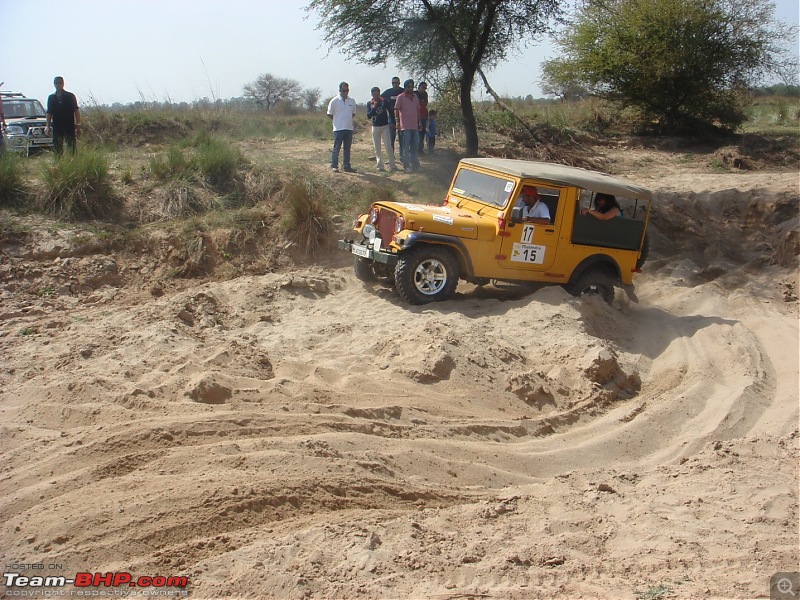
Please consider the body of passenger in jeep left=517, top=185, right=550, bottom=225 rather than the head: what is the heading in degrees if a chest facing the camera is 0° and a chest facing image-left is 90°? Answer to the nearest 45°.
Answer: approximately 45°

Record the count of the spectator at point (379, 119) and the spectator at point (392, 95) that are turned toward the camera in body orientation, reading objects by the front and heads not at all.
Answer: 2

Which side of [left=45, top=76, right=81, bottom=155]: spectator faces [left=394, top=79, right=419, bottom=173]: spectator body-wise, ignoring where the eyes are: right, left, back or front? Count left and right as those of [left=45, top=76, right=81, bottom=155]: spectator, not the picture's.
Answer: left

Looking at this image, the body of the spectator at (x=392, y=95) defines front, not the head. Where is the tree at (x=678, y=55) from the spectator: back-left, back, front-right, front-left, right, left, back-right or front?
back-left

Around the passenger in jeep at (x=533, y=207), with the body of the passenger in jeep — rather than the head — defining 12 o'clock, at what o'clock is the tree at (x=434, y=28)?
The tree is roughly at 4 o'clock from the passenger in jeep.

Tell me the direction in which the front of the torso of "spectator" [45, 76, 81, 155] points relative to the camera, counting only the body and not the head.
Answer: toward the camera

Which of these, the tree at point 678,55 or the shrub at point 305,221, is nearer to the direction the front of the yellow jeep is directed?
the shrub

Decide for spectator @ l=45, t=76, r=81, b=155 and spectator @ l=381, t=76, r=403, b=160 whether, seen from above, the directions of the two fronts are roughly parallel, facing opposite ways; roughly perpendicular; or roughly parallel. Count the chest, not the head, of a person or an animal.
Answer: roughly parallel

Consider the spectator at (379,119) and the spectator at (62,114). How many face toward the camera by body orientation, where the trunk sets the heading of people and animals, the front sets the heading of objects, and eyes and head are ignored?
2

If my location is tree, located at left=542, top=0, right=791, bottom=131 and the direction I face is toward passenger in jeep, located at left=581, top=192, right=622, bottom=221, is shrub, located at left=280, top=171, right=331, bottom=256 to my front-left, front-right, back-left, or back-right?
front-right

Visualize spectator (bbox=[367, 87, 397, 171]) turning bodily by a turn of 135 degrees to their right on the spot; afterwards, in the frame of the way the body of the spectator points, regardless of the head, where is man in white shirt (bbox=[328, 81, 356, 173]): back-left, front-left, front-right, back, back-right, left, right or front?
left

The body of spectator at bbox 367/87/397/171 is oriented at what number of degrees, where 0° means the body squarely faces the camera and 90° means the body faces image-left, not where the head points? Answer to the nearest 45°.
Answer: approximately 0°

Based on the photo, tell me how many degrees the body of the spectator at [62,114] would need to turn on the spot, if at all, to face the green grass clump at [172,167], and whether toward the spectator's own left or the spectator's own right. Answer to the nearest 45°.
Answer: approximately 45° to the spectator's own left

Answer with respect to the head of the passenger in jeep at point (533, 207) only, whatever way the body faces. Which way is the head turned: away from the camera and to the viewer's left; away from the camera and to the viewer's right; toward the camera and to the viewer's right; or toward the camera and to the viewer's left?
toward the camera and to the viewer's left

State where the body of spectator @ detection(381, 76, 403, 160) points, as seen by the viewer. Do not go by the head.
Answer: toward the camera

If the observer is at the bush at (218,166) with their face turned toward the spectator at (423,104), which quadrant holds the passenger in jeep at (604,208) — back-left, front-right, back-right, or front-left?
front-right

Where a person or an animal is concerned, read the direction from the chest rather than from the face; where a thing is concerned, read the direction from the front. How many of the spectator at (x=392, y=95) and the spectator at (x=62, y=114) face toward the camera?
2
